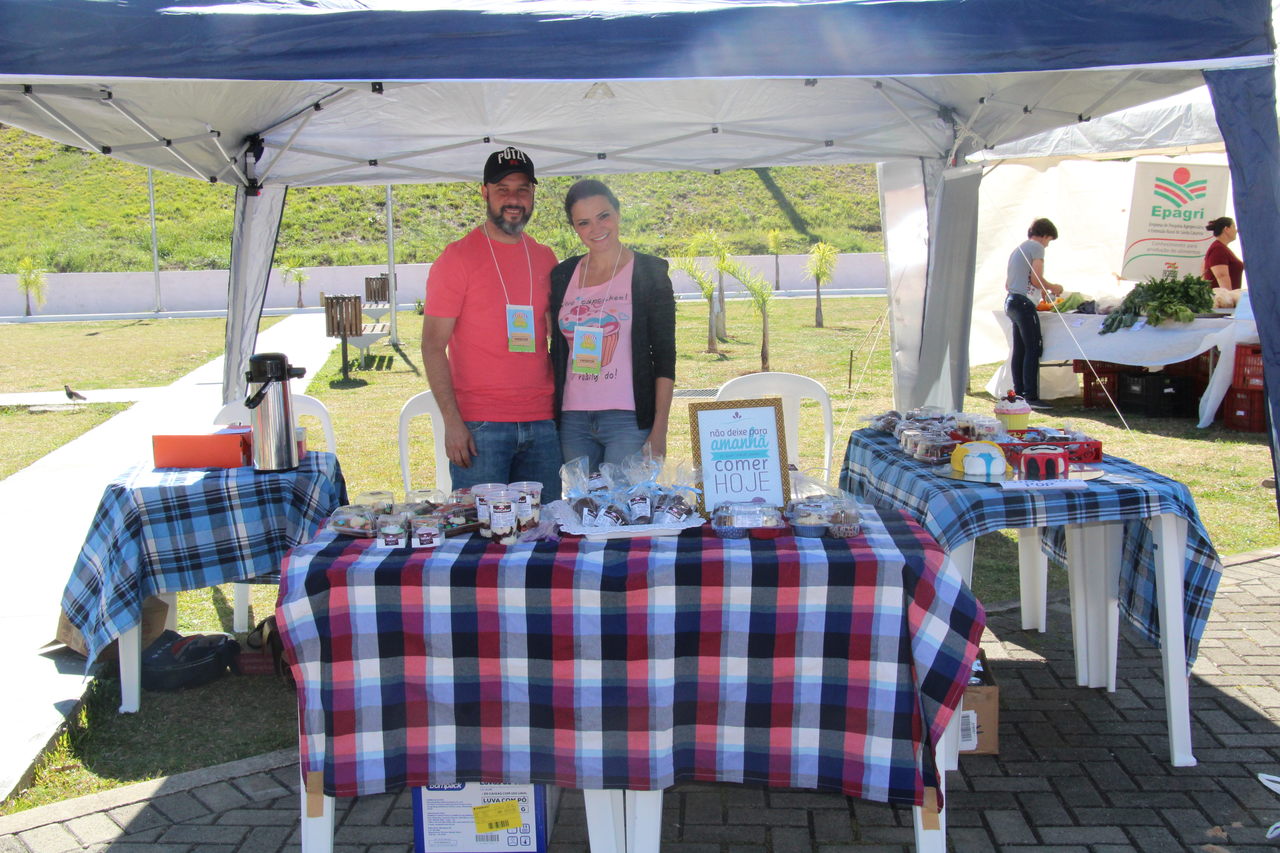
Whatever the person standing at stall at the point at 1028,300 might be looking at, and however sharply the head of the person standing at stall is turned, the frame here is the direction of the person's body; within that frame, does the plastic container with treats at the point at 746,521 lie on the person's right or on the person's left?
on the person's right

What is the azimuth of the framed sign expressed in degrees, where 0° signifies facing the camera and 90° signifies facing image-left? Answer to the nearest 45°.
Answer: approximately 0°

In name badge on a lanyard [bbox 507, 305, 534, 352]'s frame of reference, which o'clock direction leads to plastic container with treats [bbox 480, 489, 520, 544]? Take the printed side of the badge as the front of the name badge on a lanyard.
The plastic container with treats is roughly at 12 o'clock from the name badge on a lanyard.

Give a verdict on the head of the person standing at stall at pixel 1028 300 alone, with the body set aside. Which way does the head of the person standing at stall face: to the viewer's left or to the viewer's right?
to the viewer's right

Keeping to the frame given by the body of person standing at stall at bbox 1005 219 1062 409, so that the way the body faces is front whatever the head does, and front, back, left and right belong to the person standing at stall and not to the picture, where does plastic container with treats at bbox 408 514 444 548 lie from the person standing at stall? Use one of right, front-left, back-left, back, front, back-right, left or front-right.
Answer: right

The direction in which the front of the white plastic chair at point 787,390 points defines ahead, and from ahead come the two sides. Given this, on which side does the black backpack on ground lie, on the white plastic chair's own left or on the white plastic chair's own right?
on the white plastic chair's own right

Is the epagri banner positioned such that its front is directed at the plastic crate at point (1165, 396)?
yes

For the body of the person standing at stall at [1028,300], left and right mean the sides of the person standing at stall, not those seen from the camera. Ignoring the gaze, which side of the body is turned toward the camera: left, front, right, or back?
right

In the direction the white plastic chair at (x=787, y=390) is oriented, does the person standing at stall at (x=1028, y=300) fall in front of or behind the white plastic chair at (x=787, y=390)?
behind
